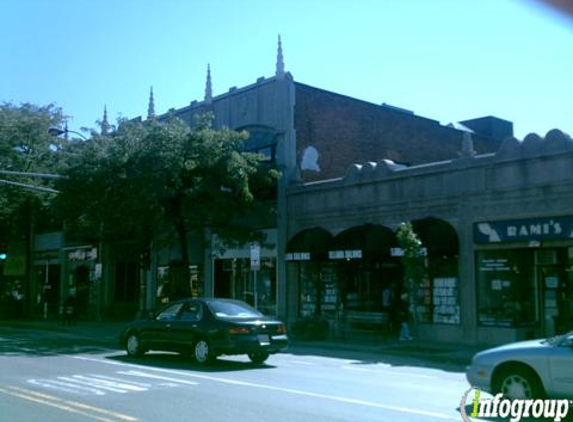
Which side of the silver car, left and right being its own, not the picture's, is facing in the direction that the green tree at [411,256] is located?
right

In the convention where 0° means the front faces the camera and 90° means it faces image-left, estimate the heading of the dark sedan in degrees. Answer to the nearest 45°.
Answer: approximately 135°

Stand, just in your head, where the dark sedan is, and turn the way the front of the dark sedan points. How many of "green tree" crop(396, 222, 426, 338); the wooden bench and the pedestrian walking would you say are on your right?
3

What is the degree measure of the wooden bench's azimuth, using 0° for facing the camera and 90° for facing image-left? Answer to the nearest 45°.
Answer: approximately 0°

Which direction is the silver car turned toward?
to the viewer's left

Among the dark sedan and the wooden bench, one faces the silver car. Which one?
the wooden bench

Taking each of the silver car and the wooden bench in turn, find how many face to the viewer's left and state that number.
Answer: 1
